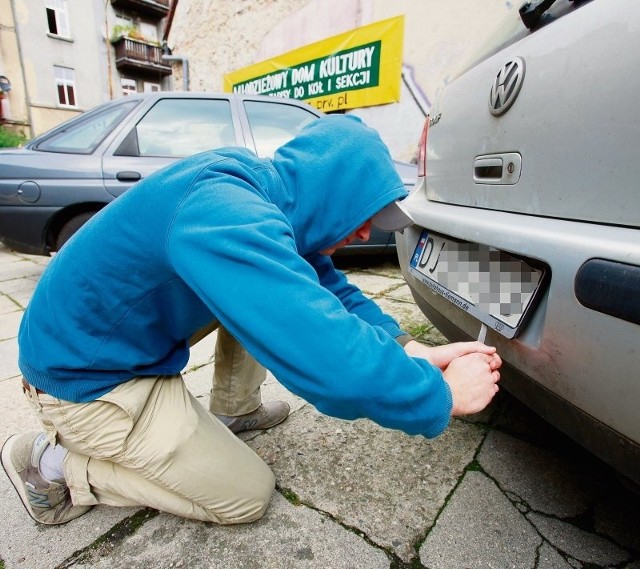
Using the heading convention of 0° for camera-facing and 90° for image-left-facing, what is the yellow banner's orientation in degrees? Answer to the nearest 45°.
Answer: approximately 45°

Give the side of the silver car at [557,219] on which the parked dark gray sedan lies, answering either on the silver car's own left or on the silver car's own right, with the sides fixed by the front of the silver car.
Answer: on the silver car's own left

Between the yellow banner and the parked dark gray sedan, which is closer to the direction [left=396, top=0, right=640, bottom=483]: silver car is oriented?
the yellow banner

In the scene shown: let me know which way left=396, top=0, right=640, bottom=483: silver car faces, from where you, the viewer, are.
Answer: facing away from the viewer and to the right of the viewer

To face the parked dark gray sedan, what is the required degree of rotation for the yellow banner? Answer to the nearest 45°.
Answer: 0° — it already faces it

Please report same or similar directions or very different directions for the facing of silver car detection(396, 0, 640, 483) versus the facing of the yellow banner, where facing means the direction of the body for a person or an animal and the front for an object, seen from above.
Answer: very different directions

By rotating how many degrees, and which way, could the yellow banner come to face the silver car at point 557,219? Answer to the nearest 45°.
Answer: approximately 45° to its left
